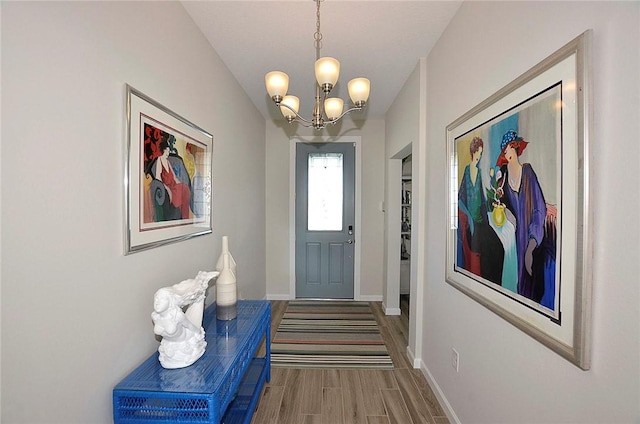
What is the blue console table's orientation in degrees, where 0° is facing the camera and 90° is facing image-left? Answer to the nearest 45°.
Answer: approximately 270°

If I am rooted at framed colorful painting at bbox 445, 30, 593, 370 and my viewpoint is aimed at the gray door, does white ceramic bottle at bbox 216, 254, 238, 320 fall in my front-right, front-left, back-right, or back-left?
front-left

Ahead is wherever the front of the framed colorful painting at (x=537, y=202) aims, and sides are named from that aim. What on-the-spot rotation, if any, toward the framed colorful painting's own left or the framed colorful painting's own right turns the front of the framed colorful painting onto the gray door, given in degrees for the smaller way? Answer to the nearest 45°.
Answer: approximately 90° to the framed colorful painting's own right

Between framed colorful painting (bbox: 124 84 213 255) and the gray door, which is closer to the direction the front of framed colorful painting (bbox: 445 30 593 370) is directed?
the framed colorful painting

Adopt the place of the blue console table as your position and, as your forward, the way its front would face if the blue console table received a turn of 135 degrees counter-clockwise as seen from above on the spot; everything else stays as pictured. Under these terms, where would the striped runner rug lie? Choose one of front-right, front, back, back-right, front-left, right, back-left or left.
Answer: right

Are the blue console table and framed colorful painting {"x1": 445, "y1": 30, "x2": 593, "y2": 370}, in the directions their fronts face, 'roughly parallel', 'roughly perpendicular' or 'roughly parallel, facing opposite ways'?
roughly parallel, facing opposite ways

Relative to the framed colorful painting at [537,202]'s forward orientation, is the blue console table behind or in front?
in front

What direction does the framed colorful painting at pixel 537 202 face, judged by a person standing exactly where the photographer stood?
facing the viewer and to the left of the viewer

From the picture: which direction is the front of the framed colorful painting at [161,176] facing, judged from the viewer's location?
facing the viewer and to the right of the viewer

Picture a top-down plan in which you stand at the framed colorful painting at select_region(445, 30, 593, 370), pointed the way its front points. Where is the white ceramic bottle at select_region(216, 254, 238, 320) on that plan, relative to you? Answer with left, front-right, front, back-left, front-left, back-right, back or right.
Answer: front-right

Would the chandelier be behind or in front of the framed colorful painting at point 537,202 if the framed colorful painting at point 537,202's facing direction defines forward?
in front

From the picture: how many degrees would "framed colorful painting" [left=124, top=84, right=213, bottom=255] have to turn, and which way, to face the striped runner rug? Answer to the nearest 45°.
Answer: approximately 90° to its left

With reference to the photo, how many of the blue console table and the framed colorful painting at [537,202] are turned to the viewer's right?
1

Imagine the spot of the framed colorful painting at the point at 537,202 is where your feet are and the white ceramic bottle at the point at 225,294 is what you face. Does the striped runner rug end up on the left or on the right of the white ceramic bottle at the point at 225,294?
right

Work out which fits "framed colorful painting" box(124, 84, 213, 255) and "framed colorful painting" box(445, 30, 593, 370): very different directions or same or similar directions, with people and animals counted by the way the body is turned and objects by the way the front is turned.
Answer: very different directions
